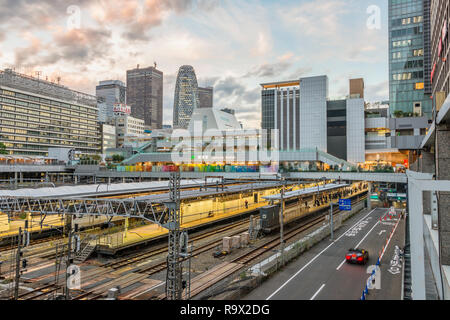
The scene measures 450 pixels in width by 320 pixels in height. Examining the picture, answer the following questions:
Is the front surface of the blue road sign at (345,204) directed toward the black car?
yes

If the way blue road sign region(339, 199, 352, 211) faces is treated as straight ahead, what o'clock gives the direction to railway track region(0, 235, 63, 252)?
The railway track is roughly at 2 o'clock from the blue road sign.

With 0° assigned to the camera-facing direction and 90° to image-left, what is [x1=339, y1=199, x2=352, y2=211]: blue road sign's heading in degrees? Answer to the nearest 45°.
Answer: approximately 0°
